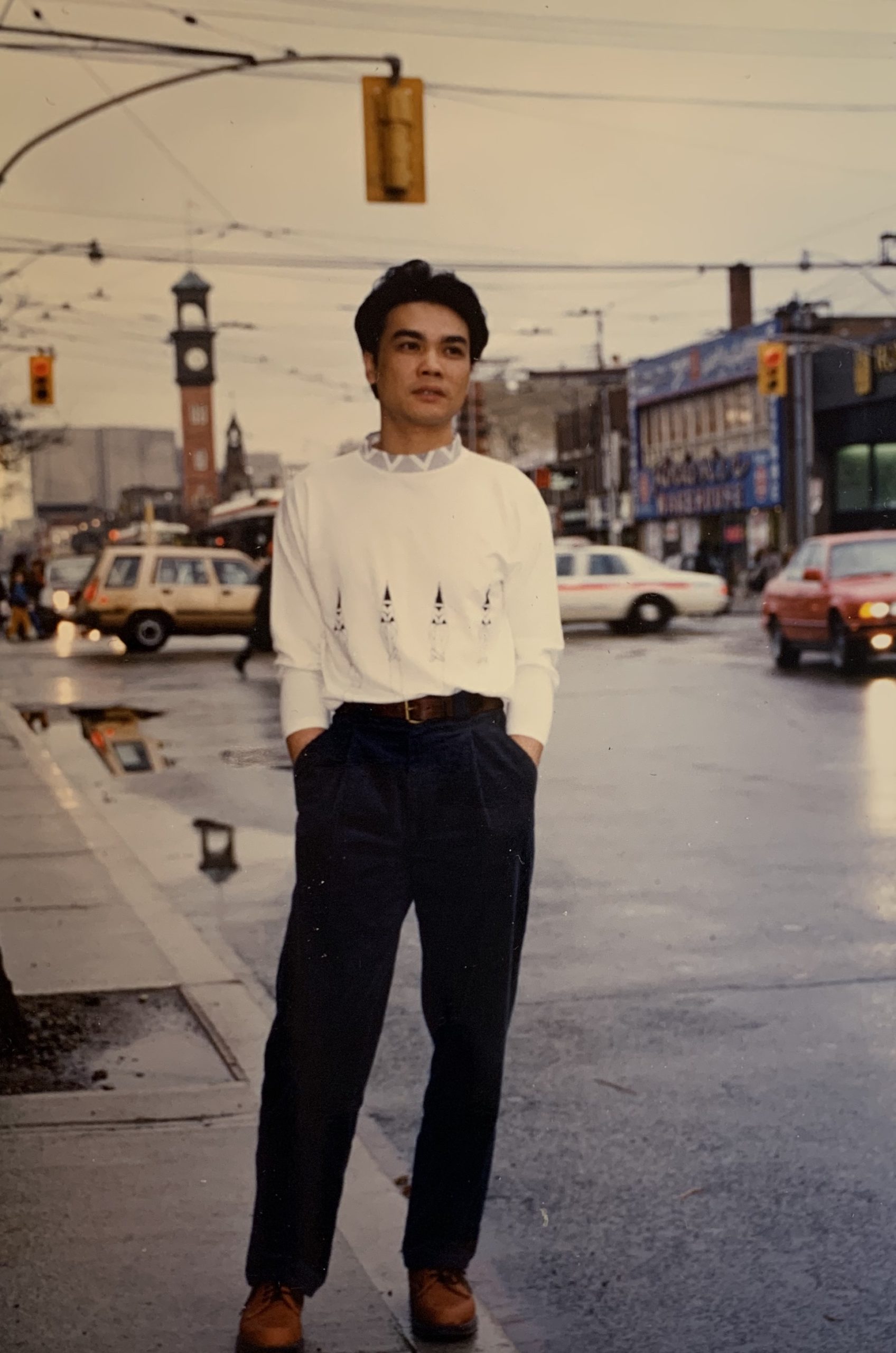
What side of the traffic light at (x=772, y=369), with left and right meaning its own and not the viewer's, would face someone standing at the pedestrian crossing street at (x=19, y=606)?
right

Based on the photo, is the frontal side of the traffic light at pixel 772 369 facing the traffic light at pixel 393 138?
yes

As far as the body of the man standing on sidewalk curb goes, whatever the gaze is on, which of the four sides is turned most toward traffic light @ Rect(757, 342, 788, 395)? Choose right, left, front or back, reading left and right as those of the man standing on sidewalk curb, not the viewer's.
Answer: back

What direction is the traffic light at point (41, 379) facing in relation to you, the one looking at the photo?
facing the viewer

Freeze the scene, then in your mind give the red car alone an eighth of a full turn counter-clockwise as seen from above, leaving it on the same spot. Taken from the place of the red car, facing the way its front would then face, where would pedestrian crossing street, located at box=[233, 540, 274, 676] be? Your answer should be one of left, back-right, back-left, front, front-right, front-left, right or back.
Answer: back

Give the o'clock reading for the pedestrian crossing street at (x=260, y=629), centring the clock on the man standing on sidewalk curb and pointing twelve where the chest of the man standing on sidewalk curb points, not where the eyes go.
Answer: The pedestrian crossing street is roughly at 6 o'clock from the man standing on sidewalk curb.

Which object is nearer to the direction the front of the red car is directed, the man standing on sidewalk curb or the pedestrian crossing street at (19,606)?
the man standing on sidewalk curb

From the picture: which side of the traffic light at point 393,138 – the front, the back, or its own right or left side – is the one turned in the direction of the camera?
back

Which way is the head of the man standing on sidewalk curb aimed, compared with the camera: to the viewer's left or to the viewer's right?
to the viewer's right

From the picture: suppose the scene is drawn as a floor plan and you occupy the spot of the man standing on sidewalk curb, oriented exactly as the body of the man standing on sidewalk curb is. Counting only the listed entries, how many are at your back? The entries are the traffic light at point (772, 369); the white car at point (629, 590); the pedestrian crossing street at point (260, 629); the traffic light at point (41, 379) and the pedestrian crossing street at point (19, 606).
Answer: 5

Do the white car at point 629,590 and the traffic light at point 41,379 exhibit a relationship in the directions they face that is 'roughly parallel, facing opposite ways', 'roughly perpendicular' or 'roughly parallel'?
roughly perpendicular

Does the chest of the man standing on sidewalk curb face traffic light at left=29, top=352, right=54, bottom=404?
no

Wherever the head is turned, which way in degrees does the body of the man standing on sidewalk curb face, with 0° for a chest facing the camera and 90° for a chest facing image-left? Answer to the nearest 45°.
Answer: approximately 0°

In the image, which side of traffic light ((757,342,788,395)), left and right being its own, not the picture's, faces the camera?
front
